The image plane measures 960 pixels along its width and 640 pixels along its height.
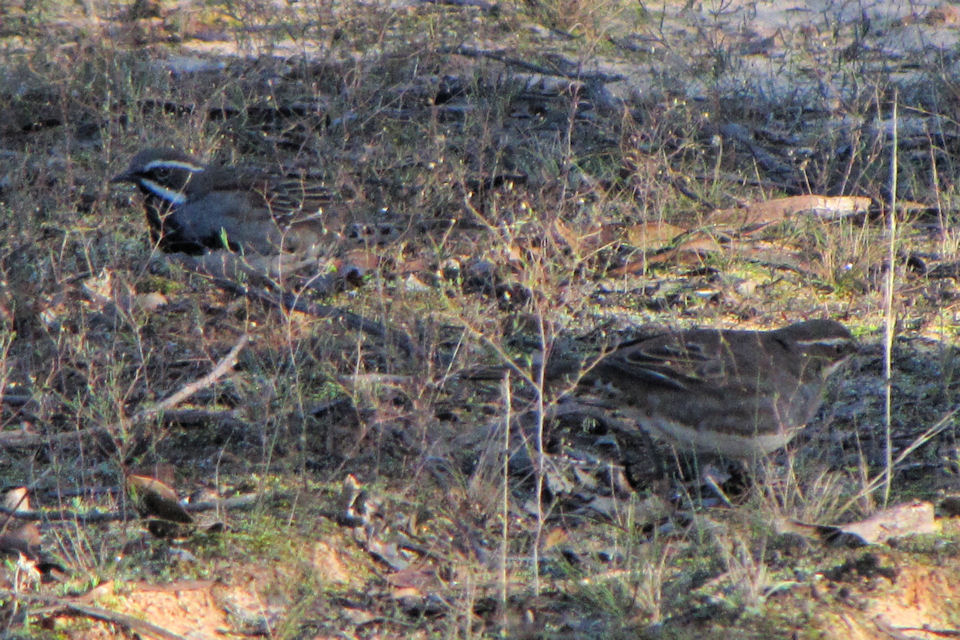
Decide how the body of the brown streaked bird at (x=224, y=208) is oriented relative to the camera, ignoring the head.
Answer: to the viewer's left

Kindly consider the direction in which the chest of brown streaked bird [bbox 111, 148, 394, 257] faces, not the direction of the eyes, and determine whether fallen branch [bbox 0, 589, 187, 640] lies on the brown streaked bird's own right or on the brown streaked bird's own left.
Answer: on the brown streaked bird's own left

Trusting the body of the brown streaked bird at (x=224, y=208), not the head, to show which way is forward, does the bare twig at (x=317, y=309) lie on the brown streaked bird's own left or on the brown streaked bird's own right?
on the brown streaked bird's own left

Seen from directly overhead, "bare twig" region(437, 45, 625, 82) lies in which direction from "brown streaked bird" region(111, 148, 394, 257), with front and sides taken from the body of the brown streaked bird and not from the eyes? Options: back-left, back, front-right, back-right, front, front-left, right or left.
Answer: back-right

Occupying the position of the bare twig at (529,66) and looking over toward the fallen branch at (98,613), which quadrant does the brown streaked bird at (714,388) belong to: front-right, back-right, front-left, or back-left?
front-left

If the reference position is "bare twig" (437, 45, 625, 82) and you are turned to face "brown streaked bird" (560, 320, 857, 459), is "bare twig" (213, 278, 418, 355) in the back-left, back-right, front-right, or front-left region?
front-right

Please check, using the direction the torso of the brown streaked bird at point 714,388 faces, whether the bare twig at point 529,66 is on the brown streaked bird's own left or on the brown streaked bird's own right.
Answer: on the brown streaked bird's own left

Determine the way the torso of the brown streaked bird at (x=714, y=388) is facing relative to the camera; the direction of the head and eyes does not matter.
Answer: to the viewer's right

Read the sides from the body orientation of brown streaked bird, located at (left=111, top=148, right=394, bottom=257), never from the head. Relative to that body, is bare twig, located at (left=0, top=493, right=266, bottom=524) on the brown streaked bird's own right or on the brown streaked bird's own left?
on the brown streaked bird's own left

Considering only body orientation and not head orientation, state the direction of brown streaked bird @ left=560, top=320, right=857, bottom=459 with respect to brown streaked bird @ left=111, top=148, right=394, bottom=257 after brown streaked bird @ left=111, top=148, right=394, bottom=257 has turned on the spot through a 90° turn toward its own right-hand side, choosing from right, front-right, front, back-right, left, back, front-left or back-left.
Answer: back-right

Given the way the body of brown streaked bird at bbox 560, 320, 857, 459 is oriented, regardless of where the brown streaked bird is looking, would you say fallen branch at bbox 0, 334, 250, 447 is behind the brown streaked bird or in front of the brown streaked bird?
behind

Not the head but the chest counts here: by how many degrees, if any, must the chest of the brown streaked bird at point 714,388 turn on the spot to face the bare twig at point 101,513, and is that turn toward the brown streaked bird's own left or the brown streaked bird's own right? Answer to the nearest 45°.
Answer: approximately 135° to the brown streaked bird's own right
